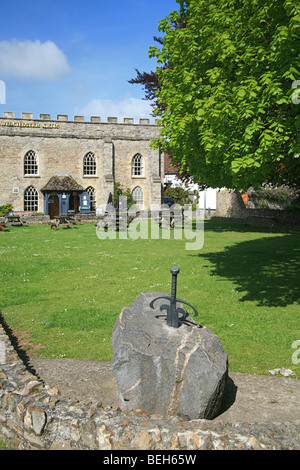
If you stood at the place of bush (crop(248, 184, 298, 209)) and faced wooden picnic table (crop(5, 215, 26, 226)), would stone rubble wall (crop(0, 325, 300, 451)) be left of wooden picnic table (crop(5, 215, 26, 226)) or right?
left

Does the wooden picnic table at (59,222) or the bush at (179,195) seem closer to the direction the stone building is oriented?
the wooden picnic table

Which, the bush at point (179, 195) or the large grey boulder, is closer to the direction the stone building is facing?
the large grey boulder

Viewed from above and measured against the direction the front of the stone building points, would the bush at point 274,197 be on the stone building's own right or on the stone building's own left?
on the stone building's own left

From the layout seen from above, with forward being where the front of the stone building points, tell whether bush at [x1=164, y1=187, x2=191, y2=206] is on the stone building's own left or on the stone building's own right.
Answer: on the stone building's own left

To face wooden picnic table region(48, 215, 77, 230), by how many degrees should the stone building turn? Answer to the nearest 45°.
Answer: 0° — it already faces it

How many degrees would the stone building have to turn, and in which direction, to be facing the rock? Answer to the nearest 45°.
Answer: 0° — it already faces it

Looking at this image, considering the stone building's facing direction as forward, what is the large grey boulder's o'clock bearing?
The large grey boulder is roughly at 12 o'clock from the stone building.

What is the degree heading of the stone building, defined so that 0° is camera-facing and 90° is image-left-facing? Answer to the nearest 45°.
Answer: approximately 0°

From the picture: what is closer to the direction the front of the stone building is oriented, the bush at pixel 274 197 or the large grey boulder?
the large grey boulder
